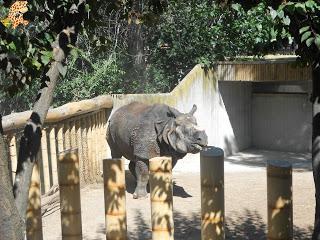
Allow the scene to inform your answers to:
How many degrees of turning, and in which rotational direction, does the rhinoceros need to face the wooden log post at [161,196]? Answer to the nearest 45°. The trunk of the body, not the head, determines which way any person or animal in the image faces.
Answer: approximately 45° to its right

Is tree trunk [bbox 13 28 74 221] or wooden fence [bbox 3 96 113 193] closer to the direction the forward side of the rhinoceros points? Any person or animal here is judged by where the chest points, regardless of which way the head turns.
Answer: the tree trunk

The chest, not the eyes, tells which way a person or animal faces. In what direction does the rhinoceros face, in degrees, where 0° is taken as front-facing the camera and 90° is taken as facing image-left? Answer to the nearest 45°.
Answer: approximately 315°

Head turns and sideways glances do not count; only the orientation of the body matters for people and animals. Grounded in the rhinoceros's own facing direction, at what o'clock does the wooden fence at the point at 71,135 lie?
The wooden fence is roughly at 5 o'clock from the rhinoceros.

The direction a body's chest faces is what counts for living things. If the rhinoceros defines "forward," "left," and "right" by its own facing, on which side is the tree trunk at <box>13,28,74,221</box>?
on its right

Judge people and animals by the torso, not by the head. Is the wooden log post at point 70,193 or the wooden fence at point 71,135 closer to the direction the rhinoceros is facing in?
the wooden log post
